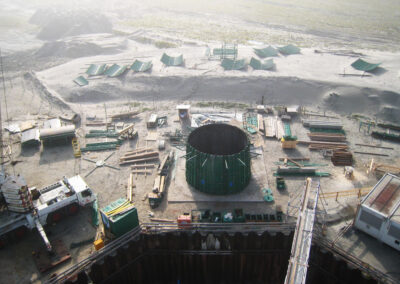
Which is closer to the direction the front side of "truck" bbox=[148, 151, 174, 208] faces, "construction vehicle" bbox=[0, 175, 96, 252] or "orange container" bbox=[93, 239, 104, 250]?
the orange container

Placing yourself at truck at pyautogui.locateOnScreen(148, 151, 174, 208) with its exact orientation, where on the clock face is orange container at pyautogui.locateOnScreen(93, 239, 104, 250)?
The orange container is roughly at 1 o'clock from the truck.

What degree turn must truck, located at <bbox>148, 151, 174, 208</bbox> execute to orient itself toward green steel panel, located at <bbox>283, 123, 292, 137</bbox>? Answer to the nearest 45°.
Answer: approximately 135° to its left

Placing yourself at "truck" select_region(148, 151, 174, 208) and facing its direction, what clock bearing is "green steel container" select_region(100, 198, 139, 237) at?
The green steel container is roughly at 1 o'clock from the truck.

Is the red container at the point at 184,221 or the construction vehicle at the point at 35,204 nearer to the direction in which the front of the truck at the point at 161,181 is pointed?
the red container

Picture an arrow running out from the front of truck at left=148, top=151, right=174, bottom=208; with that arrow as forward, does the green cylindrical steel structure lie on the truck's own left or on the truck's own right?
on the truck's own left
